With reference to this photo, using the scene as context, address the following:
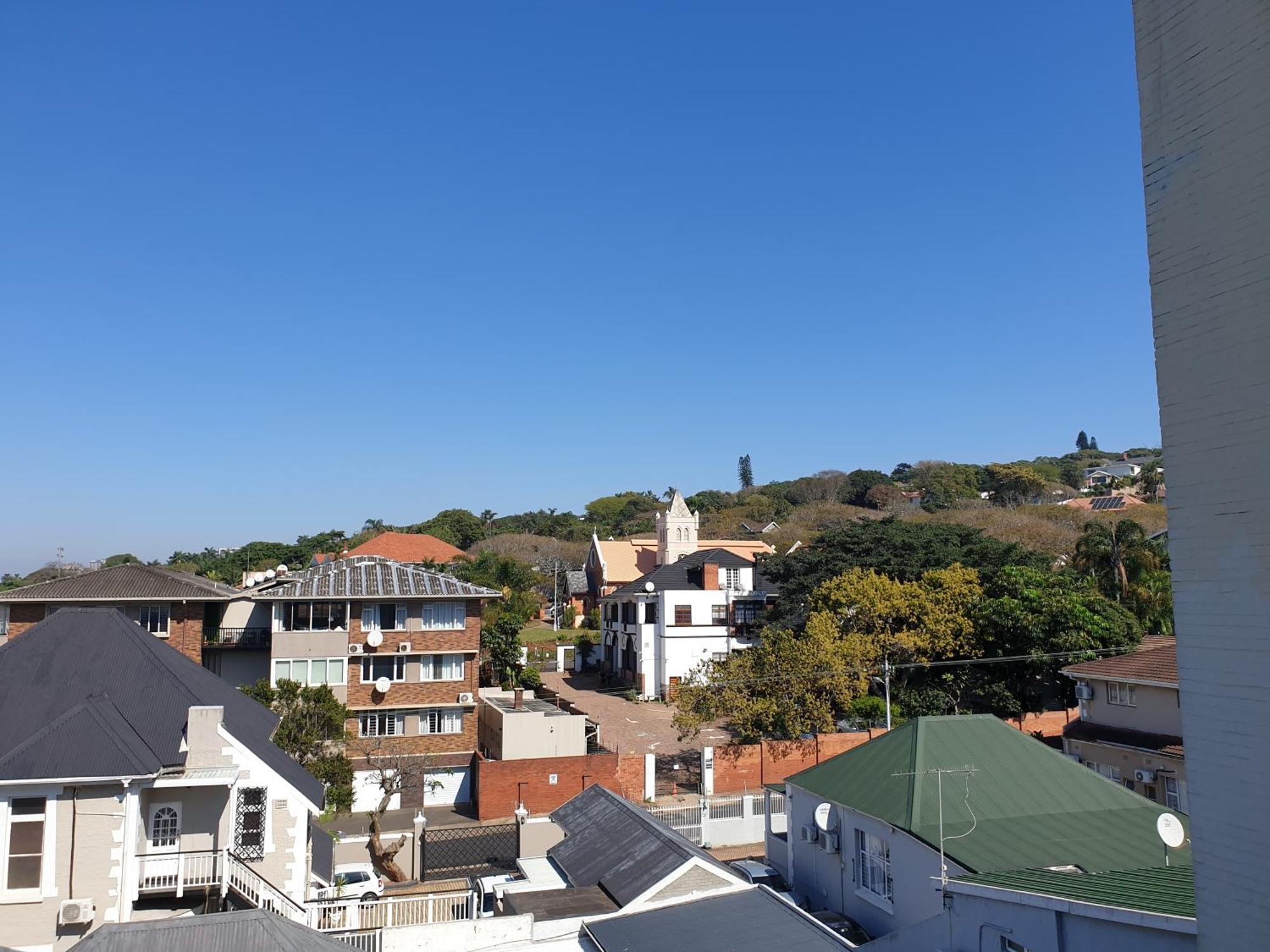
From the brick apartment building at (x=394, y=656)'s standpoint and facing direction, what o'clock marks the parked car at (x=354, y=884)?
The parked car is roughly at 12 o'clock from the brick apartment building.

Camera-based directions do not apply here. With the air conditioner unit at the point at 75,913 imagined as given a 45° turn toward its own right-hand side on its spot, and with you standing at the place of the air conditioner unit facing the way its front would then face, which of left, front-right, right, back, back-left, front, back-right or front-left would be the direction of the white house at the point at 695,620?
back

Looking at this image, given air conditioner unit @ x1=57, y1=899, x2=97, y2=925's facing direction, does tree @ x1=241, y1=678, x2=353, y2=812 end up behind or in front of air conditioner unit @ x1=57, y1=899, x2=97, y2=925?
behind

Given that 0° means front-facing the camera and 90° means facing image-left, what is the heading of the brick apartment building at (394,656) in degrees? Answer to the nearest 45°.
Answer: approximately 0°

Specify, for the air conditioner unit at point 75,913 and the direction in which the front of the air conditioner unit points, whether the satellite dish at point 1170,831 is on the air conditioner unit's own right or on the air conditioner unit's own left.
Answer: on the air conditioner unit's own left

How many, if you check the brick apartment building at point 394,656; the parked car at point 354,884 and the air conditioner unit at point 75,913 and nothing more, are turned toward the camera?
2

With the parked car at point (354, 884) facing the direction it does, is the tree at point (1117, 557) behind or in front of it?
behind

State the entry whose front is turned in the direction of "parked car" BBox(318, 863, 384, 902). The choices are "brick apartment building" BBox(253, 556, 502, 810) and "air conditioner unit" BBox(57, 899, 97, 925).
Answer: the brick apartment building

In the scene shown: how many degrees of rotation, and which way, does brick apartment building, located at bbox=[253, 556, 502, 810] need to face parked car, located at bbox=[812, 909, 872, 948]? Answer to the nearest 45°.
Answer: approximately 45° to its left

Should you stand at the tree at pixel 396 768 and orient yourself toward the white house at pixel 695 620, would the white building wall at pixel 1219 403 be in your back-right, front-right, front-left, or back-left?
back-right
